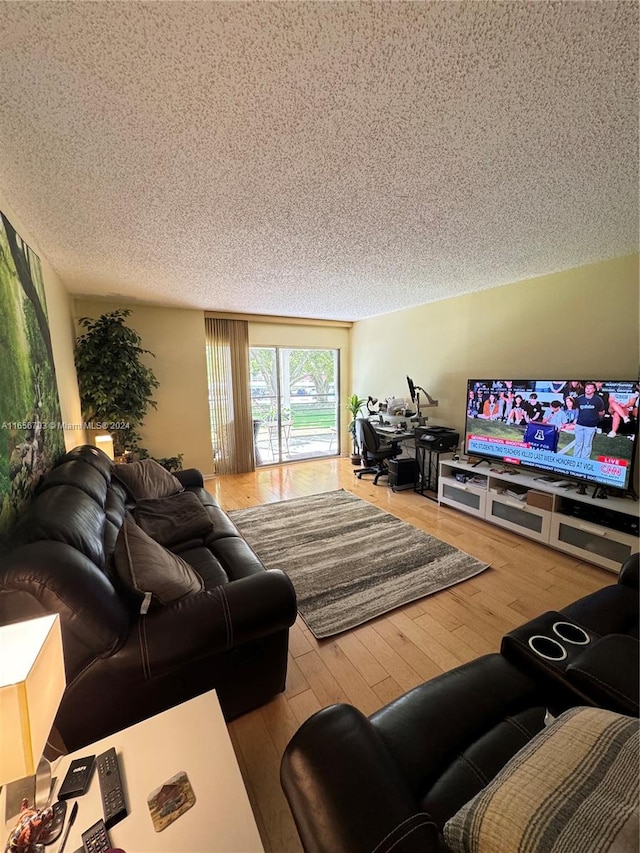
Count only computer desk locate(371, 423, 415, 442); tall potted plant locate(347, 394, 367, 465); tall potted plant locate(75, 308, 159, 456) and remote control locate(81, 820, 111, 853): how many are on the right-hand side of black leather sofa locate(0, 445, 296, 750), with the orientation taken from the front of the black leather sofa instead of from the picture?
1

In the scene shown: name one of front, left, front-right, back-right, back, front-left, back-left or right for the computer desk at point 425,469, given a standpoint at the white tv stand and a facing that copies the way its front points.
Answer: right

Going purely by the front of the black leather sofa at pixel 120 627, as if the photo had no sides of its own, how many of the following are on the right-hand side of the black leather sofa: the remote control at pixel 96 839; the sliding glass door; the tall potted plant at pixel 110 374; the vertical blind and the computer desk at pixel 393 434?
1

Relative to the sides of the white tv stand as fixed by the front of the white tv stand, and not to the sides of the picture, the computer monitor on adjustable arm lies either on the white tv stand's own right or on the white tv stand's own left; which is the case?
on the white tv stand's own right

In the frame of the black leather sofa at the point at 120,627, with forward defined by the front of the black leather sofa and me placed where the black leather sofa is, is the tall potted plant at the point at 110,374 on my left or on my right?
on my left

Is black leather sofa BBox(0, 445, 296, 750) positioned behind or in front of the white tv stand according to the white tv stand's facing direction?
in front

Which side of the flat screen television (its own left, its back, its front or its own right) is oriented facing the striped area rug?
front

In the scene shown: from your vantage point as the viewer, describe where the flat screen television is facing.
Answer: facing the viewer and to the left of the viewer

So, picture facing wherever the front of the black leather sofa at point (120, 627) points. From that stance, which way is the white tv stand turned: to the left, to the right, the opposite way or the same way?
the opposite way

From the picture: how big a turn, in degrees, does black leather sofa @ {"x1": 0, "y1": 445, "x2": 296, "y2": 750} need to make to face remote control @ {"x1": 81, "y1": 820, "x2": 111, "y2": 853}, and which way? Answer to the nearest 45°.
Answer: approximately 90° to its right

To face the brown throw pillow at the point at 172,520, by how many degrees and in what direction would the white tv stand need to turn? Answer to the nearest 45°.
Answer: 0° — it already faces it

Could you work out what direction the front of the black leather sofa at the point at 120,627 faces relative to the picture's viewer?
facing to the right of the viewer

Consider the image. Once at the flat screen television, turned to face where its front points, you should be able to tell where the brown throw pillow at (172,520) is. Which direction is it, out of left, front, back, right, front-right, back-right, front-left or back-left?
front

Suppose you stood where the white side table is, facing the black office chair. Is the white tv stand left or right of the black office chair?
right

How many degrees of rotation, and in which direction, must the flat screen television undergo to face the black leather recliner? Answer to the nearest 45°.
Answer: approximately 45° to its left
